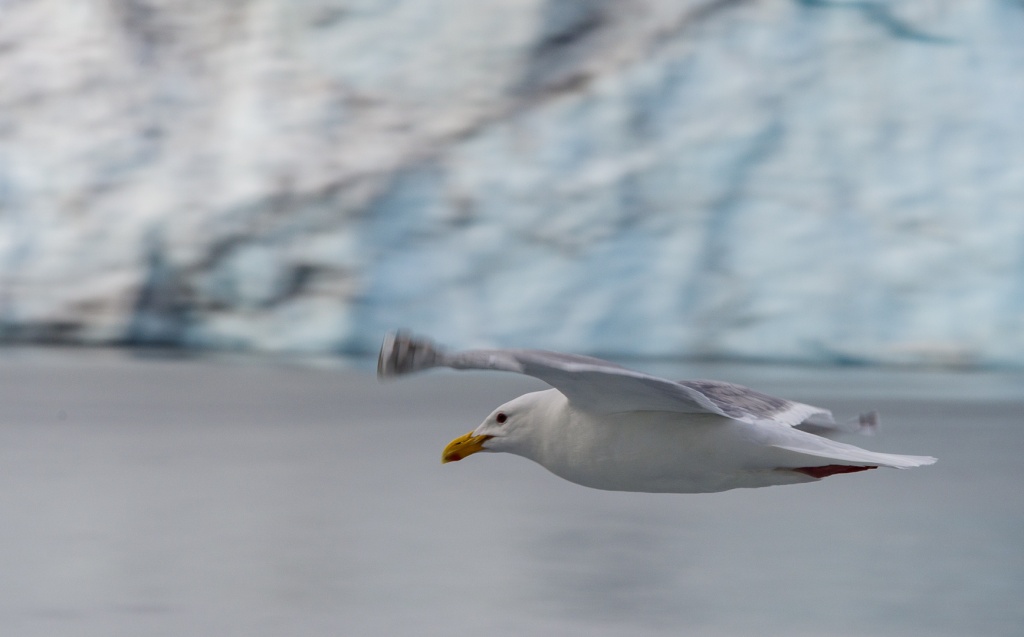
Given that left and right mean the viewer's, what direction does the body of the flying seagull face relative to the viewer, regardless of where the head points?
facing to the left of the viewer
